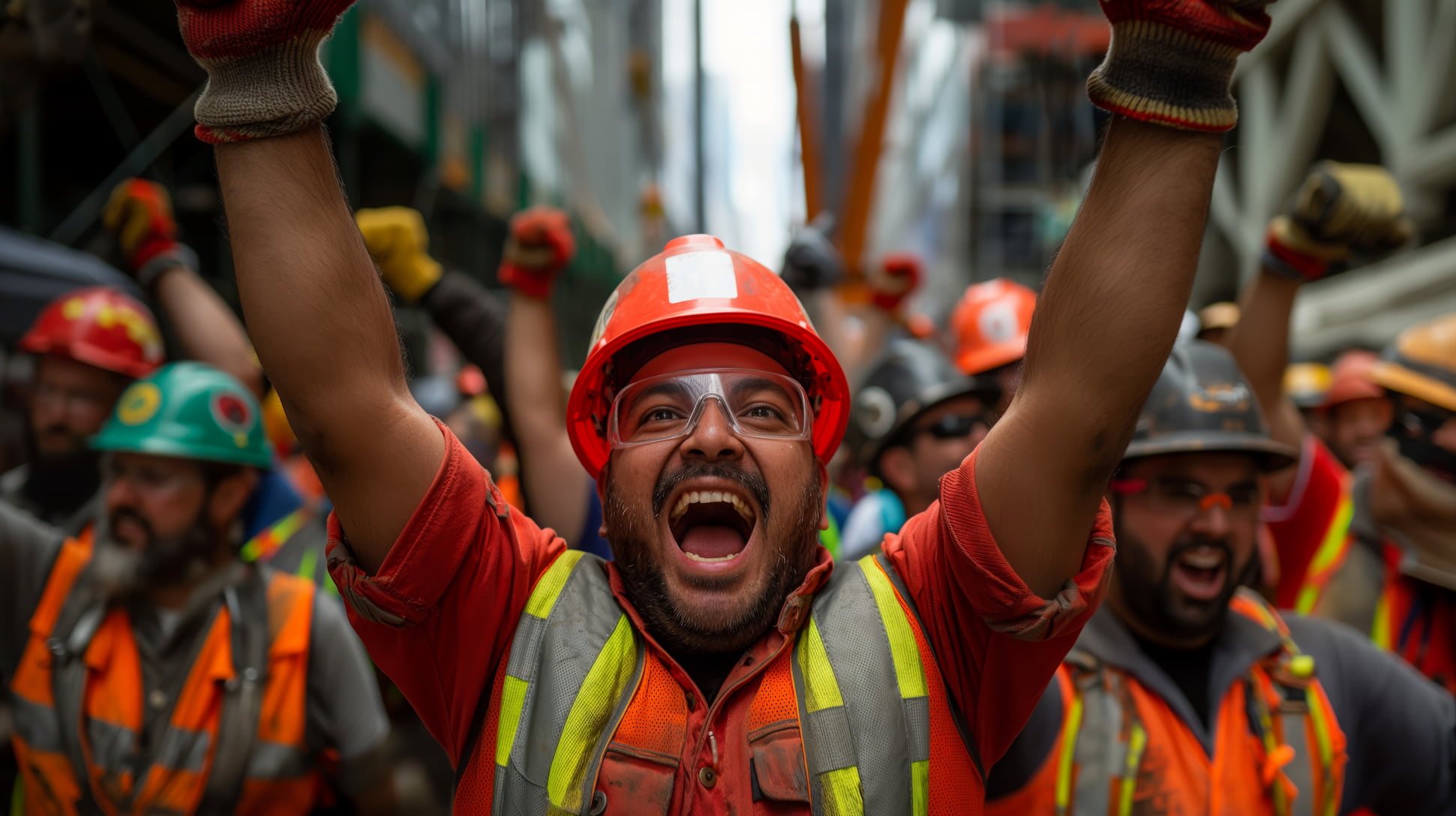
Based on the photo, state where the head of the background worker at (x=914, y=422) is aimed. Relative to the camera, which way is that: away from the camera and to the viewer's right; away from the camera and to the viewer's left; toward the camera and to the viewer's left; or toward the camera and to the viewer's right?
toward the camera and to the viewer's right

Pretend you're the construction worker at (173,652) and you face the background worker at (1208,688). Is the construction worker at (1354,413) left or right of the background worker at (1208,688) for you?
left

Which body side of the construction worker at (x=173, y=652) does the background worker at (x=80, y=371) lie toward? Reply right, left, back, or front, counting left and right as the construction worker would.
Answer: back

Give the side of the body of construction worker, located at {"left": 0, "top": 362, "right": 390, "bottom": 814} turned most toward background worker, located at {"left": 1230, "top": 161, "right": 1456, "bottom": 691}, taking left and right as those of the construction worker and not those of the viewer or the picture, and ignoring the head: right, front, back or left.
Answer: left

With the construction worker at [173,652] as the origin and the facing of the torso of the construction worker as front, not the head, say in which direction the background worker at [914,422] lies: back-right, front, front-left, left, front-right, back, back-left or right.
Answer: left

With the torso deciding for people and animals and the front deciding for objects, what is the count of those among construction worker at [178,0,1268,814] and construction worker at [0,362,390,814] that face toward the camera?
2

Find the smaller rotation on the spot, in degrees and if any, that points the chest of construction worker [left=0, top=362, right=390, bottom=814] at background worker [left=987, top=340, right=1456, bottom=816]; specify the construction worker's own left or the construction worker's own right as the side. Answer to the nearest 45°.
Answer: approximately 45° to the construction worker's own left

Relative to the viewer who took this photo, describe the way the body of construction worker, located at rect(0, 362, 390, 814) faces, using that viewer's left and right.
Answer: facing the viewer

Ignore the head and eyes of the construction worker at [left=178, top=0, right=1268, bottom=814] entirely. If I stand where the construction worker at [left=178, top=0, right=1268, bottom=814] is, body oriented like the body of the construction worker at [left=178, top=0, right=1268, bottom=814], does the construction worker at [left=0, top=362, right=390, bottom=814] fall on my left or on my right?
on my right

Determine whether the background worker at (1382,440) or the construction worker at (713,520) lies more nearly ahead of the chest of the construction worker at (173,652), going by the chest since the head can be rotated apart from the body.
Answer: the construction worker

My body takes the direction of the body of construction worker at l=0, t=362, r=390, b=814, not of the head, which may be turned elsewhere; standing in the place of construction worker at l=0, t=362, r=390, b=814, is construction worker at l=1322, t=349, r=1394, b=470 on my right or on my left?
on my left

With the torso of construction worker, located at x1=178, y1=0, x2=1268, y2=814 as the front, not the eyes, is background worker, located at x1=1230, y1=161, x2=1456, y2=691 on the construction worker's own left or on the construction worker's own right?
on the construction worker's own left

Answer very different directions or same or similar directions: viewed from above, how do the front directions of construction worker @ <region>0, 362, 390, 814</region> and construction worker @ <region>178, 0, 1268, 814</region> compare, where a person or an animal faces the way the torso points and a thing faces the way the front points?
same or similar directions
